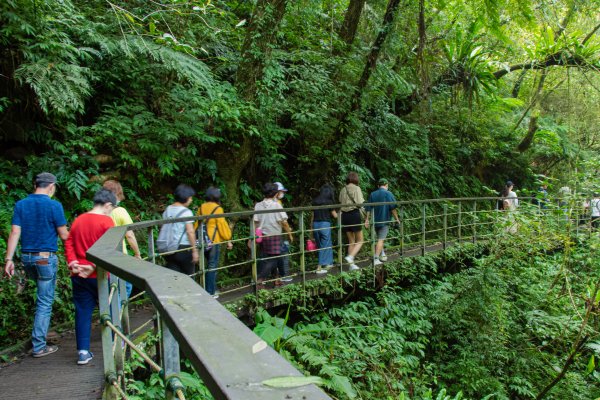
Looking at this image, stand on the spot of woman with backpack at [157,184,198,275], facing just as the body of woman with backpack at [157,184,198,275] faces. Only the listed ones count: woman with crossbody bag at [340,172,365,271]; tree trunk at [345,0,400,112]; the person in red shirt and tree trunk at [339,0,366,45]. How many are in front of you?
3

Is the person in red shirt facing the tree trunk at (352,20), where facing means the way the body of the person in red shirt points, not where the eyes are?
yes

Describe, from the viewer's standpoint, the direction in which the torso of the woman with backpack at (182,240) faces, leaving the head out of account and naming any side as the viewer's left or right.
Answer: facing away from the viewer and to the right of the viewer

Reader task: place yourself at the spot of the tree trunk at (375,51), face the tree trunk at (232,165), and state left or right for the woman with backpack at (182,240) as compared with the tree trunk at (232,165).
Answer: left

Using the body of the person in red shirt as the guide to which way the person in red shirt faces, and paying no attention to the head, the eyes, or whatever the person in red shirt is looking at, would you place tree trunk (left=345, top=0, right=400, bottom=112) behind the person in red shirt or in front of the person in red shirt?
in front

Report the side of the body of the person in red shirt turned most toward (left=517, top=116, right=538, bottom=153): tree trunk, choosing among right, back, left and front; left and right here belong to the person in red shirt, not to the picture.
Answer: front

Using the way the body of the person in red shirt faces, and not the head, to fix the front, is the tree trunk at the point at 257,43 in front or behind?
in front

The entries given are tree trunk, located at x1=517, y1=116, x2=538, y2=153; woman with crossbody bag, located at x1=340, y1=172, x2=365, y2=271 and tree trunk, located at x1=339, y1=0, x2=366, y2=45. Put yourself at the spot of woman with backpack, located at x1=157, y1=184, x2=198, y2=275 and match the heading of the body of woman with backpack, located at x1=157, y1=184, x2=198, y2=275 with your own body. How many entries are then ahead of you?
3

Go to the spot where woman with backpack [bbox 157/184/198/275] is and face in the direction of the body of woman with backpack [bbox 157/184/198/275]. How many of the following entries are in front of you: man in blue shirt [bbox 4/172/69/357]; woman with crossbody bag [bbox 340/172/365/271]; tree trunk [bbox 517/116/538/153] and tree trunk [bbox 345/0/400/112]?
3

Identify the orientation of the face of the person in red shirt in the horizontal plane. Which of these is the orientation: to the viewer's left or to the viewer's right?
to the viewer's right

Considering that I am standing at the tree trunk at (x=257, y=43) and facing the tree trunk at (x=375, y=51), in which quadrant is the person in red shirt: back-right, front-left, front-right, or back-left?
back-right

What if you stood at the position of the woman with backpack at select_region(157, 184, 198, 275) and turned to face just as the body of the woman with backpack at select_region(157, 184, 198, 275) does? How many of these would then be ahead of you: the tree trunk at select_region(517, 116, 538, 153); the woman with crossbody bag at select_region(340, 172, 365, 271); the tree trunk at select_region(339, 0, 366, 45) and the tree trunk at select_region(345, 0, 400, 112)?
4

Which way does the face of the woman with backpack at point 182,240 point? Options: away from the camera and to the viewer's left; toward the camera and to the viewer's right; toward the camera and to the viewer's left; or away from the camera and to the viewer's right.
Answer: away from the camera and to the viewer's right

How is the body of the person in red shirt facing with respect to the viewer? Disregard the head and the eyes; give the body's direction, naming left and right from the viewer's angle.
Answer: facing away from the viewer and to the right of the viewer

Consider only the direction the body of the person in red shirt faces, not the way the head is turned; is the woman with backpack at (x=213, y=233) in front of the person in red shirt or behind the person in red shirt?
in front

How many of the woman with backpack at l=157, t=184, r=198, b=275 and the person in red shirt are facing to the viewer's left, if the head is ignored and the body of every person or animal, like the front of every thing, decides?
0
